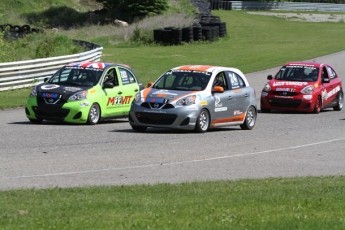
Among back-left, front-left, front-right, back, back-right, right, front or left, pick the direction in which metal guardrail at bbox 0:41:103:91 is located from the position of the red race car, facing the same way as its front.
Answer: front-right

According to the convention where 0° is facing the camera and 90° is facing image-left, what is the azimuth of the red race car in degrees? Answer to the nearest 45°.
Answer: approximately 45°

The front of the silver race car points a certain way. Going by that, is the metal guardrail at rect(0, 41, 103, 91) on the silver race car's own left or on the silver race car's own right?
on the silver race car's own right

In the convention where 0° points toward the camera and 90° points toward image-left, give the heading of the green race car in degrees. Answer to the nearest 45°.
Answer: approximately 45°

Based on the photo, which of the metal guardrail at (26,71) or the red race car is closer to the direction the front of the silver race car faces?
the metal guardrail

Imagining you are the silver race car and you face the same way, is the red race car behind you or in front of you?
behind
